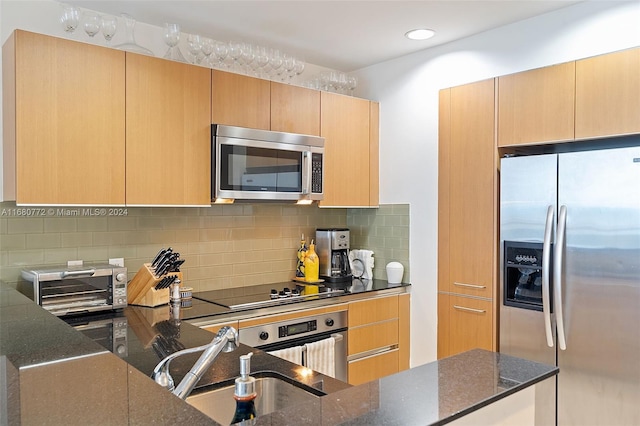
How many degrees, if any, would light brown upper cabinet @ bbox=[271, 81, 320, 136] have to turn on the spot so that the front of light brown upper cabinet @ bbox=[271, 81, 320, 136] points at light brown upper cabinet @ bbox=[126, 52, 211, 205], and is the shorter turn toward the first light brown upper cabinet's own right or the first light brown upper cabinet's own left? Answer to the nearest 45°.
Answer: approximately 90° to the first light brown upper cabinet's own right

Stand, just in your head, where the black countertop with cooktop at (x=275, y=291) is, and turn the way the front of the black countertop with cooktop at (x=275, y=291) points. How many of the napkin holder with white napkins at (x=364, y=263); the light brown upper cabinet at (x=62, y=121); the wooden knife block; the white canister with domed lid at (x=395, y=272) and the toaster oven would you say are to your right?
3

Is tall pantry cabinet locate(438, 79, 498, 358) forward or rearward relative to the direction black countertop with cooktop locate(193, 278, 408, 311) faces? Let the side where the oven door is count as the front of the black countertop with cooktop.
forward

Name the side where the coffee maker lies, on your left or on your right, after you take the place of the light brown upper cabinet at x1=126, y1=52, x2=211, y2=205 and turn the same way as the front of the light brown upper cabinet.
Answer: on your left

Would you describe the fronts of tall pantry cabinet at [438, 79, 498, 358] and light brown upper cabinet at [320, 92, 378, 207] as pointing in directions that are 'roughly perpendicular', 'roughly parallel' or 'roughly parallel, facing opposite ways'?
roughly perpendicular

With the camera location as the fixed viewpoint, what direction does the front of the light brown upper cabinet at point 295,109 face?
facing the viewer and to the right of the viewer

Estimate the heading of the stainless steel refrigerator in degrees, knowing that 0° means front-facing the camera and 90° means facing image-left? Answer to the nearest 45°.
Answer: approximately 45°

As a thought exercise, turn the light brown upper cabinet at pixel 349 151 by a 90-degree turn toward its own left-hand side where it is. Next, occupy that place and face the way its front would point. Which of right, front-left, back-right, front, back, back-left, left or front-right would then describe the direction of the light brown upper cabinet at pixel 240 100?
back

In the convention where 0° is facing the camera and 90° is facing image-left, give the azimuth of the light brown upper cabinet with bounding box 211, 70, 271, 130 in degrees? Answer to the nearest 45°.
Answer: approximately 315°

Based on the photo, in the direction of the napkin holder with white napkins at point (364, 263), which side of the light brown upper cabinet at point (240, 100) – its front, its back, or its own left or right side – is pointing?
left
